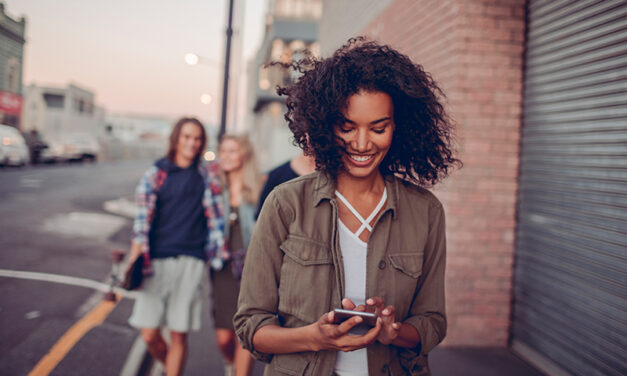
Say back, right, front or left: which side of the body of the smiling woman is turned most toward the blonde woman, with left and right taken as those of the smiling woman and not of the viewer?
back

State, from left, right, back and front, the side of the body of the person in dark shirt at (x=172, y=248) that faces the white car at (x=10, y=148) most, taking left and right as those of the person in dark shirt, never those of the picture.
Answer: back

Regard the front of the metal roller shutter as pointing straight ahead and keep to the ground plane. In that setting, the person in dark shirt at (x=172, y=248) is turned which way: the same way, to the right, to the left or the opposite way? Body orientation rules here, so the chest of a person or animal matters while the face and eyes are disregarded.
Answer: to the left

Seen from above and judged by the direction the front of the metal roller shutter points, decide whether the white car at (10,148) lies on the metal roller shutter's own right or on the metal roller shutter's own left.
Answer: on the metal roller shutter's own right

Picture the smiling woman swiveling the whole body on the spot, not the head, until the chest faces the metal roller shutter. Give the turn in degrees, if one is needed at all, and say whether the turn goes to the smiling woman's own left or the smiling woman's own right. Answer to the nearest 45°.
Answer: approximately 135° to the smiling woman's own left

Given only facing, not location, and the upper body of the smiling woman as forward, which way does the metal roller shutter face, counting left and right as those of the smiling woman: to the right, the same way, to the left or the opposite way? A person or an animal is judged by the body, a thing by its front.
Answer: to the right
